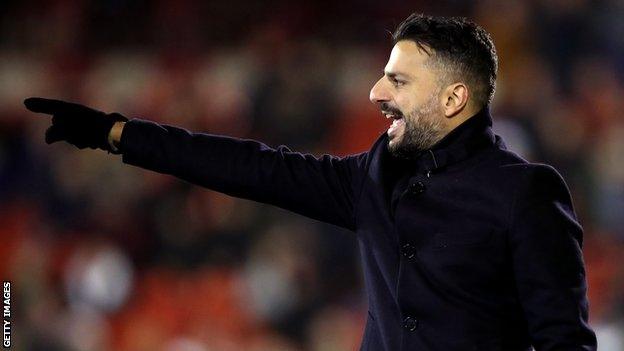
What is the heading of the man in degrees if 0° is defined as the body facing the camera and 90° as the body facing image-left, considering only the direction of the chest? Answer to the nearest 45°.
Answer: approximately 45°

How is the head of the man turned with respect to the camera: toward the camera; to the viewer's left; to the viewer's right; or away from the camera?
to the viewer's left
